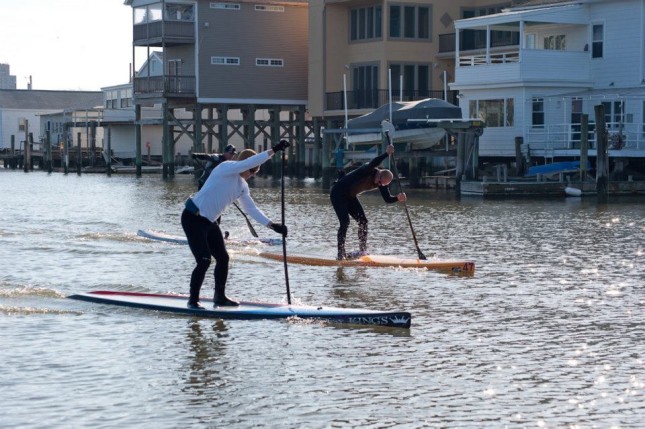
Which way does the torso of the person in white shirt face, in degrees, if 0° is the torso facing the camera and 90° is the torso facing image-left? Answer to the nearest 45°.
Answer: approximately 270°

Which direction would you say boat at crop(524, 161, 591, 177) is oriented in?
to the viewer's left

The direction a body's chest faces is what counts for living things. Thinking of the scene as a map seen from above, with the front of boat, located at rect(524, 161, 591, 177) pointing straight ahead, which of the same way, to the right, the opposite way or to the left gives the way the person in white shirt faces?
the opposite way

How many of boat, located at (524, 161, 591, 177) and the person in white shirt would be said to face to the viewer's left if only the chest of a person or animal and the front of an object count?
1

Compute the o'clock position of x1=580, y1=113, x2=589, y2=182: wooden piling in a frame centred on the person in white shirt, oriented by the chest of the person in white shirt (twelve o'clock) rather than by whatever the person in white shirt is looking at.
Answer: The wooden piling is roughly at 10 o'clock from the person in white shirt.

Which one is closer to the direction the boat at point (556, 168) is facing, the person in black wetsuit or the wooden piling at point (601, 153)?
the person in black wetsuit

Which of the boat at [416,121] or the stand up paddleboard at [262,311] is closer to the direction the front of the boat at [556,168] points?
the boat
